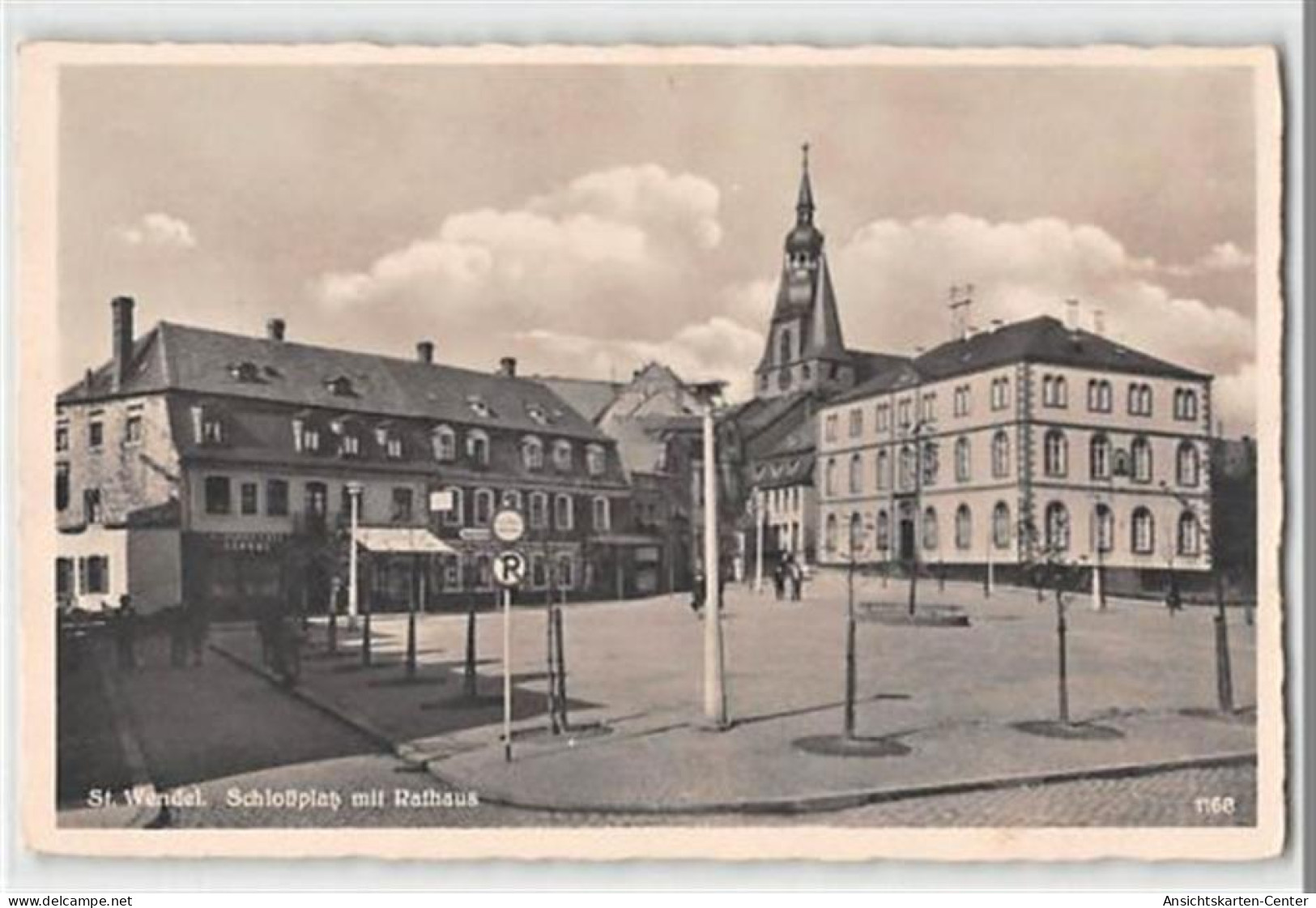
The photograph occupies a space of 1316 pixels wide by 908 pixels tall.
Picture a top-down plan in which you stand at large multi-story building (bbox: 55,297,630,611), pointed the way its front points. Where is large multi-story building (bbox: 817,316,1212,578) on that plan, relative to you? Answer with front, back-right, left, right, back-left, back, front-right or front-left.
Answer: front-left

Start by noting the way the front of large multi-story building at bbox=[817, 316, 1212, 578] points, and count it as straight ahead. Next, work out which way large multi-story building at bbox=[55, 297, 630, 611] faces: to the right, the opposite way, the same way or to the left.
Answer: to the left
